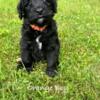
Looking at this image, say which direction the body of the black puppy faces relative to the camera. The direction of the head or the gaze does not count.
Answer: toward the camera
